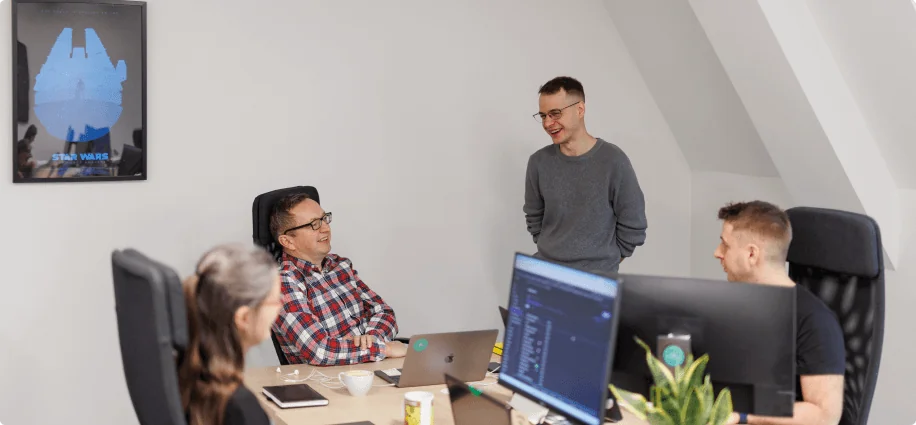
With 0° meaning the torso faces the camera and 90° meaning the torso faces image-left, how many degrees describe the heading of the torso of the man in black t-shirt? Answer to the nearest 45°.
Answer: approximately 90°

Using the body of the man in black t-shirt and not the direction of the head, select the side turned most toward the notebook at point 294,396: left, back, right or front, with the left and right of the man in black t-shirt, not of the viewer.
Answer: front

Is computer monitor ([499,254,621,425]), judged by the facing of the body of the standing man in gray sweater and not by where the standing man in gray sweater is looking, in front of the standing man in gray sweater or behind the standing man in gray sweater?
in front

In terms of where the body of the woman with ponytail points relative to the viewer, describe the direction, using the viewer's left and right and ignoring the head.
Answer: facing away from the viewer and to the right of the viewer

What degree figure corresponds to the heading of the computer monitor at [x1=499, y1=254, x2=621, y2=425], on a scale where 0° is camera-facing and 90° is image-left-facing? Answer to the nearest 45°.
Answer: approximately 45°

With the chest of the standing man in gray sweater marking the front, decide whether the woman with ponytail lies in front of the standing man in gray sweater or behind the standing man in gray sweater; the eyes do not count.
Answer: in front

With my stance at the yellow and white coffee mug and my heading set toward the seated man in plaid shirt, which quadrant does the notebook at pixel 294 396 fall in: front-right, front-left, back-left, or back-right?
front-left

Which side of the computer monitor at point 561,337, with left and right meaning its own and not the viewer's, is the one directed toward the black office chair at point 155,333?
front

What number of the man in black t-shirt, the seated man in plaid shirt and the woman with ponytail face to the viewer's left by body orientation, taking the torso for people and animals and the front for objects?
1

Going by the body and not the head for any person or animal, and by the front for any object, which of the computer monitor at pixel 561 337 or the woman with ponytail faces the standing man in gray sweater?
the woman with ponytail

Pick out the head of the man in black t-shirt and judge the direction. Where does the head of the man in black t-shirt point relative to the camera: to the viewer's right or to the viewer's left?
to the viewer's left

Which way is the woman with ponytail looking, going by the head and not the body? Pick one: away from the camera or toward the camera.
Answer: away from the camera

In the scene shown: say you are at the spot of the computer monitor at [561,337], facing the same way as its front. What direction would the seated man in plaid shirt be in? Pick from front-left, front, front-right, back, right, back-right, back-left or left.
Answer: right
